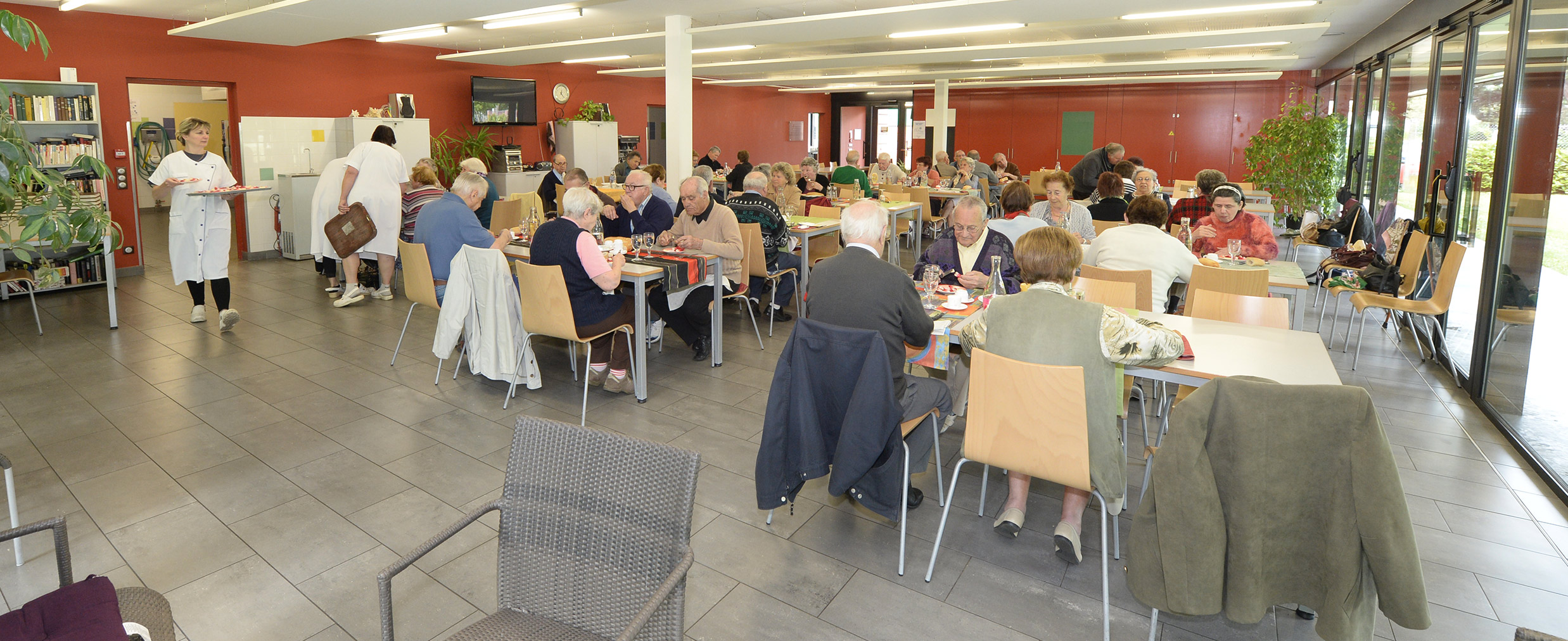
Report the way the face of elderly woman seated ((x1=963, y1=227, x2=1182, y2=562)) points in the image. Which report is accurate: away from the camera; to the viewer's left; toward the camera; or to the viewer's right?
away from the camera

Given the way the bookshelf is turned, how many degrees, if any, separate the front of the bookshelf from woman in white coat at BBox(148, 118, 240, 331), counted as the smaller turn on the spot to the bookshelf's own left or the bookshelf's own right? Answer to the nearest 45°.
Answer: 0° — it already faces them

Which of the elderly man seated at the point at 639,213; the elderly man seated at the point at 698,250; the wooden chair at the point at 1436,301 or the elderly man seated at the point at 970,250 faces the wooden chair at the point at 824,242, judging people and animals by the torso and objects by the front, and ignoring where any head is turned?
the wooden chair at the point at 1436,301

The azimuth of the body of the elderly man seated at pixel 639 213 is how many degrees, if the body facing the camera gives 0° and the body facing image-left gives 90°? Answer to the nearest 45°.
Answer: approximately 45°

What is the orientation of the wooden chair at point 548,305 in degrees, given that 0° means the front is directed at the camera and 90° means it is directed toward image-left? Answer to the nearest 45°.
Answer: approximately 225°

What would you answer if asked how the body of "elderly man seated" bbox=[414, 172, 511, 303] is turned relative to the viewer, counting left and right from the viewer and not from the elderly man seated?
facing away from the viewer and to the right of the viewer

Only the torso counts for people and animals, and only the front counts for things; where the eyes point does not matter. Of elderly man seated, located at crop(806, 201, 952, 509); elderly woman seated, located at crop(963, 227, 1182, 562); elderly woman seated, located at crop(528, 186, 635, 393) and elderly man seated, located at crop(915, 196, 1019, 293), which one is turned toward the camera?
elderly man seated, located at crop(915, 196, 1019, 293)

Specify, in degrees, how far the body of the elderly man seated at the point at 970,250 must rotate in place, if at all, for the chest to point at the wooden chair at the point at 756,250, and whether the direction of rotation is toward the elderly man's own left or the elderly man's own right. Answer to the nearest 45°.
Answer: approximately 135° to the elderly man's own right

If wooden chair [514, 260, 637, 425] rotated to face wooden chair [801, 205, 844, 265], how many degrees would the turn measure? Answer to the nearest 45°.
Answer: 0° — it already faces it

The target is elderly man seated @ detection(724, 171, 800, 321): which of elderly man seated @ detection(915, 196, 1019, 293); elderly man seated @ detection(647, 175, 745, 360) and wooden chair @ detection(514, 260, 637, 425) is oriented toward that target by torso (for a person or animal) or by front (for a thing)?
the wooden chair

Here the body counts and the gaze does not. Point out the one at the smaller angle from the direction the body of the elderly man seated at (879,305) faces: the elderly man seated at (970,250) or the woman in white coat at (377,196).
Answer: the elderly man seated at (970,250)

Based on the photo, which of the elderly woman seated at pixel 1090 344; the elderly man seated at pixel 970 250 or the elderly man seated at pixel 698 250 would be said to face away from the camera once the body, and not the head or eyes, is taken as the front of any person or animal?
the elderly woman seated at pixel 1090 344

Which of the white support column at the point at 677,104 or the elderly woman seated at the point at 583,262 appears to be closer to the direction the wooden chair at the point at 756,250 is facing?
the white support column

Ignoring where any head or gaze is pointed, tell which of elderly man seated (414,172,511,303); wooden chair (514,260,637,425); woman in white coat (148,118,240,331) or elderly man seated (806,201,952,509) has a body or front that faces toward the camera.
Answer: the woman in white coat

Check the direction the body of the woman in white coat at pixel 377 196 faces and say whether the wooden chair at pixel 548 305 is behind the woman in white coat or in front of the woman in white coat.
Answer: behind

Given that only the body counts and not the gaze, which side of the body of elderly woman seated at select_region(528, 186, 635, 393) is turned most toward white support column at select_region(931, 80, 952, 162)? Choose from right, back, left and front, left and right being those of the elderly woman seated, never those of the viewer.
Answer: front

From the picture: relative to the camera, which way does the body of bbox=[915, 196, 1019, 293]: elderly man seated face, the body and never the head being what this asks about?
toward the camera

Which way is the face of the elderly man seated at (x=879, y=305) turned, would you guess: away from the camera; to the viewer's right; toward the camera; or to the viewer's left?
away from the camera

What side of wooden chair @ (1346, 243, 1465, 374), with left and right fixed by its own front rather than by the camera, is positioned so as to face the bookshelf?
front
